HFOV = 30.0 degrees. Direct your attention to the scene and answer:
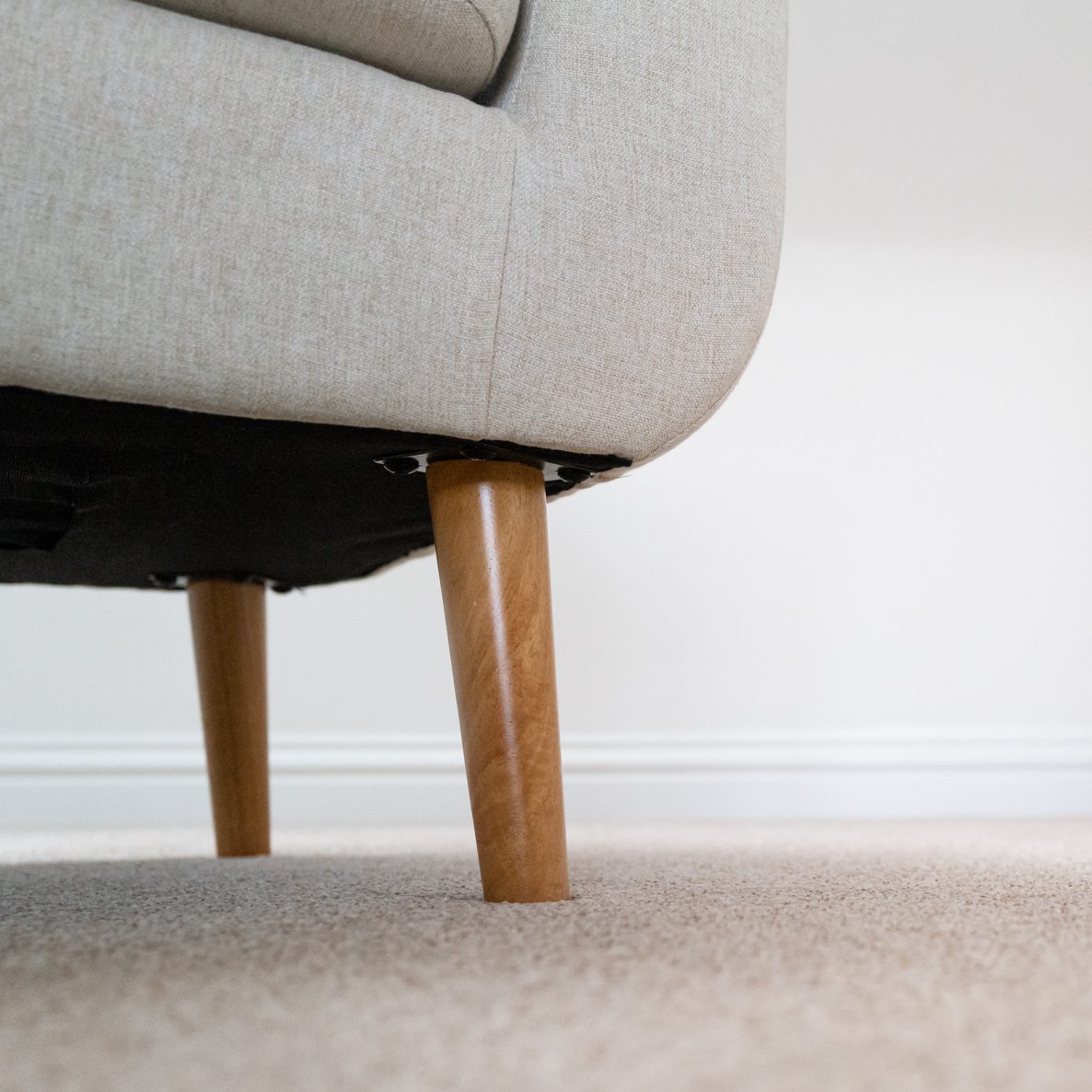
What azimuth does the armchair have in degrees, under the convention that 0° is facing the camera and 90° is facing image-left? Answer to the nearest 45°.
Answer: approximately 315°
